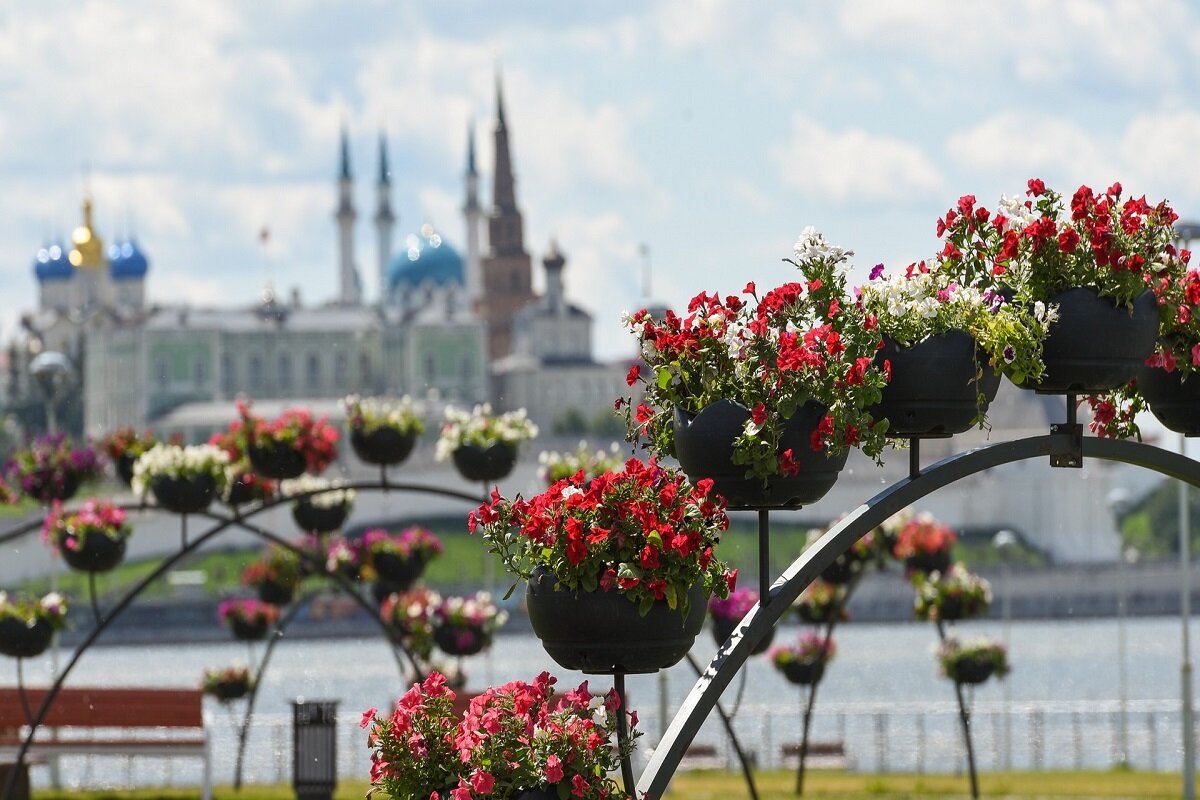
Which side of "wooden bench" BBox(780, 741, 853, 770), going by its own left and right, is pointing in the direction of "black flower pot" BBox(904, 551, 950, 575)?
front

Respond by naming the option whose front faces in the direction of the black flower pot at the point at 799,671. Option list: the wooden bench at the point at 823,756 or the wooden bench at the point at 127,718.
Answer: the wooden bench at the point at 823,756
